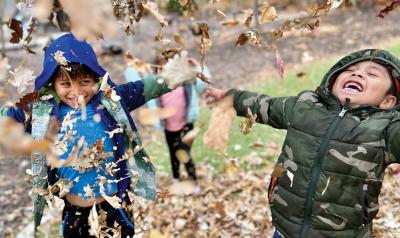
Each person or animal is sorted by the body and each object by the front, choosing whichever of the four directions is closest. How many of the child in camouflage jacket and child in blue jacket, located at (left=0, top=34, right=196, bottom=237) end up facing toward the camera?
2

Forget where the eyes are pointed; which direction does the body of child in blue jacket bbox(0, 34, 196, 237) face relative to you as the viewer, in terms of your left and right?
facing the viewer

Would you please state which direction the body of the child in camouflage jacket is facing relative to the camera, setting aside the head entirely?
toward the camera

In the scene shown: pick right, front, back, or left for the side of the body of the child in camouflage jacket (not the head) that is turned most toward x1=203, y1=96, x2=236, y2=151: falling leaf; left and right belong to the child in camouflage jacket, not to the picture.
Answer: right

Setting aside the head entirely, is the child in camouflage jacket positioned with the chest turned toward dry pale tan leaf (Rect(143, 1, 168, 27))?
no

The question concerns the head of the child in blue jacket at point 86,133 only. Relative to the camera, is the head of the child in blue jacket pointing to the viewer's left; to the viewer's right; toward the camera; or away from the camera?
toward the camera

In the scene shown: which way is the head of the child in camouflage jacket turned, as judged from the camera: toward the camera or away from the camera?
toward the camera

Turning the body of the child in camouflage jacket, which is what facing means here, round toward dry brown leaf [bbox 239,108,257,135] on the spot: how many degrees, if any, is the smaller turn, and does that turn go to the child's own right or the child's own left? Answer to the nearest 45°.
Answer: approximately 90° to the child's own right

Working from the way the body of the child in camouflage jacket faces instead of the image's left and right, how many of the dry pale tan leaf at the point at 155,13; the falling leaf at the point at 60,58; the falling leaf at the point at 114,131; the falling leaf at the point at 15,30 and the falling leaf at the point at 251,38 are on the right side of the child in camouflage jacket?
5
